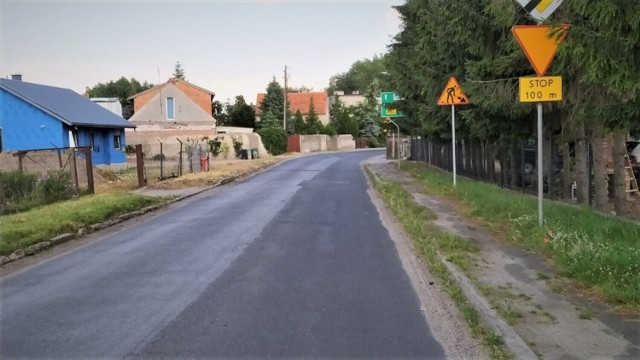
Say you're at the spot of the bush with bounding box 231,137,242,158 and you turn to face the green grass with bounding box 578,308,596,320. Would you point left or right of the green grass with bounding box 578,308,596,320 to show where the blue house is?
right

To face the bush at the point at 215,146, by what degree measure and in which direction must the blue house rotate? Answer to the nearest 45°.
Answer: approximately 90° to its left

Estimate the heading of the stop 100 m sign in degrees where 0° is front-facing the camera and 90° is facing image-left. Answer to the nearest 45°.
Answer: approximately 0°

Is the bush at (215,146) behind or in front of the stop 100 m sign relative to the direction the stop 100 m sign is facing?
behind

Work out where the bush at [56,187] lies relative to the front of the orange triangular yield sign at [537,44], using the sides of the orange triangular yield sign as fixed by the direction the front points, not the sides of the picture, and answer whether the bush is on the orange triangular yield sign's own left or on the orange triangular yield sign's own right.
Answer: on the orange triangular yield sign's own right

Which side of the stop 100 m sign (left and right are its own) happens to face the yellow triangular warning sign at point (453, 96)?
back

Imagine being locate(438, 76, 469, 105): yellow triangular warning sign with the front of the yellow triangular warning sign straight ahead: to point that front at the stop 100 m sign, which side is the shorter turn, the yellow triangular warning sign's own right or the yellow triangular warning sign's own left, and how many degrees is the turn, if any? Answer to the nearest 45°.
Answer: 0° — it already faces it

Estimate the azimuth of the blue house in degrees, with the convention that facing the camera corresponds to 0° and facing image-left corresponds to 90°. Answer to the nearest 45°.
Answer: approximately 315°

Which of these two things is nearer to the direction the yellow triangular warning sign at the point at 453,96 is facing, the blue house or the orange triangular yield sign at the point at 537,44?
the orange triangular yield sign
